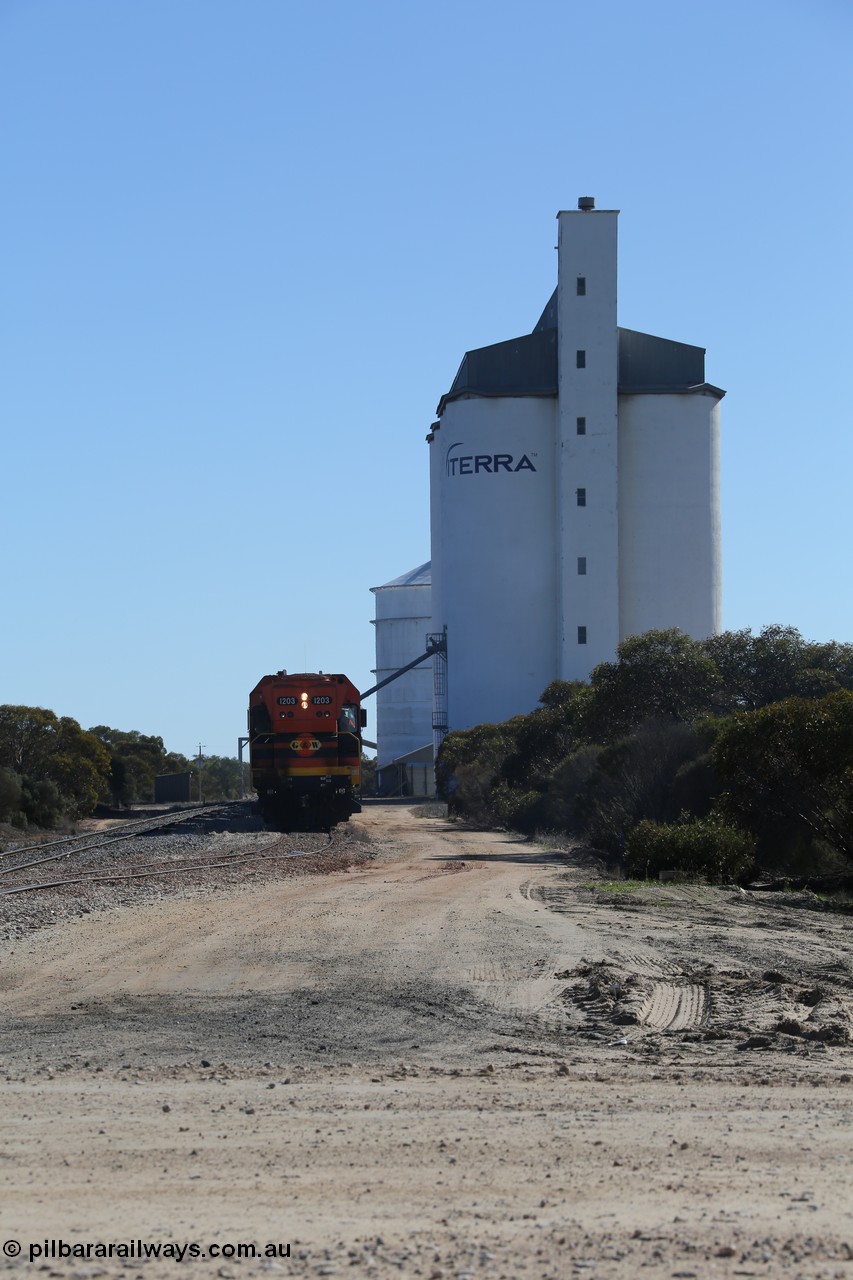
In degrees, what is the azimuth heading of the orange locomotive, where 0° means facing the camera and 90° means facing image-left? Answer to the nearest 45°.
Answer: approximately 0°
